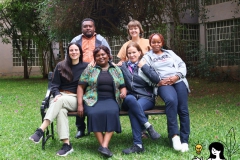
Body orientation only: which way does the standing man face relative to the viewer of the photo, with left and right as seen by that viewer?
facing the viewer

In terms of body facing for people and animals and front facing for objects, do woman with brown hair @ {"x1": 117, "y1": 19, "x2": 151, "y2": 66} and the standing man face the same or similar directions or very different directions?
same or similar directions

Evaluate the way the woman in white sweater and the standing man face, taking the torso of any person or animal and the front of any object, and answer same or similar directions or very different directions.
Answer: same or similar directions

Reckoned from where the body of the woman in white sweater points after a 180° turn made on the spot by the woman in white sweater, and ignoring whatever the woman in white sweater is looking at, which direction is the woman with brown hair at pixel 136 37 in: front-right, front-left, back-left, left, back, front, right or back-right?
front-left

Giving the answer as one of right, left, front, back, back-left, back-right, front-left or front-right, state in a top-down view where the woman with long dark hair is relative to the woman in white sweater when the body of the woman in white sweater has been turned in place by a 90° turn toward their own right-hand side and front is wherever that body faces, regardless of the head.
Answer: front

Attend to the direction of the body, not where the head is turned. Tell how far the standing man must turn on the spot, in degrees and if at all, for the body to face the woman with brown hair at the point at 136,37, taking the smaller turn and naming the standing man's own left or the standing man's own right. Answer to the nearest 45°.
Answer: approximately 90° to the standing man's own left

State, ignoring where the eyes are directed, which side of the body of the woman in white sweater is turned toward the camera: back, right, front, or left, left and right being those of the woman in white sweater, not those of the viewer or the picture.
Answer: front

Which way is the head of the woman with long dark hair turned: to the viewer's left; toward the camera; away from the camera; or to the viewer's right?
toward the camera

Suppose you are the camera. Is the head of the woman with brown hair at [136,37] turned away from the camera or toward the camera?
toward the camera

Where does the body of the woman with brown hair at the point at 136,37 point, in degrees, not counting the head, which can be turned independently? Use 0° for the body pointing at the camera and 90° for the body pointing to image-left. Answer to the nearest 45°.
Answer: approximately 0°

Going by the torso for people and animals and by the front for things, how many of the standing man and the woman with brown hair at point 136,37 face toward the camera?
2
